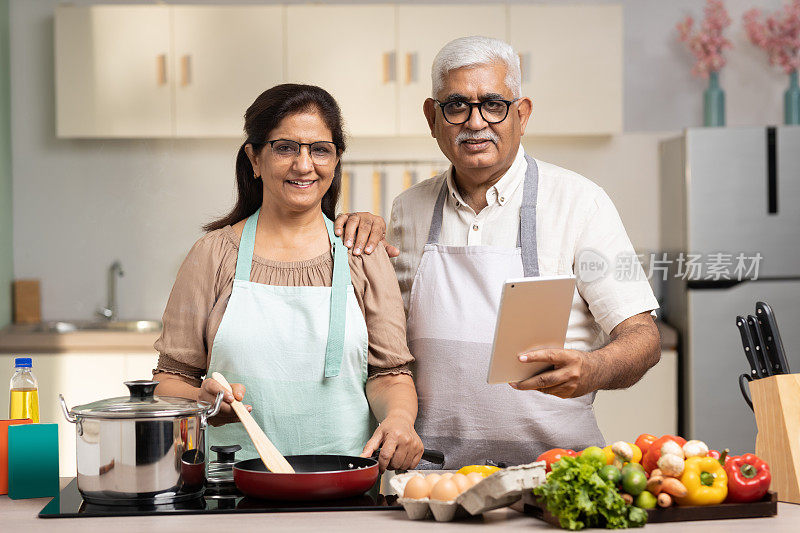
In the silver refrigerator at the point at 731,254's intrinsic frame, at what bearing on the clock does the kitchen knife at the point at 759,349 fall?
The kitchen knife is roughly at 12 o'clock from the silver refrigerator.

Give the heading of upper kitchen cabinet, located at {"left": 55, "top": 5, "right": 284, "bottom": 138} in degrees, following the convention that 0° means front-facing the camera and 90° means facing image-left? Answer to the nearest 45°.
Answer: approximately 0°

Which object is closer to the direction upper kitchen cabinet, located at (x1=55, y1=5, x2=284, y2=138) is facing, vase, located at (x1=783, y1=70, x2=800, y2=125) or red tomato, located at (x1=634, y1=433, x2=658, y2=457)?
the red tomato

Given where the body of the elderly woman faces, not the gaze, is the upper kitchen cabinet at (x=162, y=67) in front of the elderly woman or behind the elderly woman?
behind

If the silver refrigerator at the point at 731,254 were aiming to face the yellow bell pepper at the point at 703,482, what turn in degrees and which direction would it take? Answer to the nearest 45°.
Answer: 0° — it already faces it

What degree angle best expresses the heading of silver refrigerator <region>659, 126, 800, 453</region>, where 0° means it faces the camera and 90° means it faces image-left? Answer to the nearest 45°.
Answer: approximately 0°

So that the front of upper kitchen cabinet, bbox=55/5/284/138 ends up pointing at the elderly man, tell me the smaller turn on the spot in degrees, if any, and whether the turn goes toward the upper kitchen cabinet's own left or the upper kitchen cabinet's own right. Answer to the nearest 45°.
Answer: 0° — it already faces them

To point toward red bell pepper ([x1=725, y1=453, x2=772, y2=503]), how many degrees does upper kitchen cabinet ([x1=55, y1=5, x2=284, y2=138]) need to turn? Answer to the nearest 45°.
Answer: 0° — it already faces it
